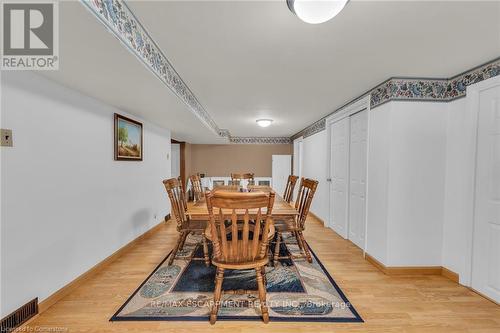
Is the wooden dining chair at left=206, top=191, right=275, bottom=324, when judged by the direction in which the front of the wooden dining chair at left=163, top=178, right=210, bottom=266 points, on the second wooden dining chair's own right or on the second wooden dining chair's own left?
on the second wooden dining chair's own right

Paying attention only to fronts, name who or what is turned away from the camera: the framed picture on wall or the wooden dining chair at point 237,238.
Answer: the wooden dining chair

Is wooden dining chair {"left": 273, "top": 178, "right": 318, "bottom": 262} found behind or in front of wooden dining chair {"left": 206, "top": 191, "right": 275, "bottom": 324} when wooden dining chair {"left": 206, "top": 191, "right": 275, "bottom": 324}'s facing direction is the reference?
in front

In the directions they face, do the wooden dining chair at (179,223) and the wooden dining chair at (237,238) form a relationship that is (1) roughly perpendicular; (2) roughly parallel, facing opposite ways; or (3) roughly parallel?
roughly perpendicular

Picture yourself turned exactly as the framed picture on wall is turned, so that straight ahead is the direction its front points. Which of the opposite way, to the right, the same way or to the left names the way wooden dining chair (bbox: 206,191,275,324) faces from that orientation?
to the left

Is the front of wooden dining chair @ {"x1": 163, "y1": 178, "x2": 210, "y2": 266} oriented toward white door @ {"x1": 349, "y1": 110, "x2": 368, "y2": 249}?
yes

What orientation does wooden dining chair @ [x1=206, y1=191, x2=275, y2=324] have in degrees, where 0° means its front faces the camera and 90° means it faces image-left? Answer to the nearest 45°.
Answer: approximately 180°

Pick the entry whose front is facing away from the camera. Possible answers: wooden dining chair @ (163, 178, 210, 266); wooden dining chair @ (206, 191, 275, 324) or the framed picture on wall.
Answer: wooden dining chair @ (206, 191, 275, 324)

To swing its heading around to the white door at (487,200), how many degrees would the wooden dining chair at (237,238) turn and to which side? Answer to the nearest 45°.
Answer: approximately 90° to its right

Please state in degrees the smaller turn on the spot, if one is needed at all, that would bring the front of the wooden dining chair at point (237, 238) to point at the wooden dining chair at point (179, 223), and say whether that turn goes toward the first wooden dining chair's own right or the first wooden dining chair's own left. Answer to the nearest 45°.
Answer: approximately 45° to the first wooden dining chair's own left

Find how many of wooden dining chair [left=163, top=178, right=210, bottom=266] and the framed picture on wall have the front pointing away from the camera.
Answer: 0

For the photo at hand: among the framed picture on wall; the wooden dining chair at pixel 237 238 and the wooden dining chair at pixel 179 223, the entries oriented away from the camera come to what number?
1

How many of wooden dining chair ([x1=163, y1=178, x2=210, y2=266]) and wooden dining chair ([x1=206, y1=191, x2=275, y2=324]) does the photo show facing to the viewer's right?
1

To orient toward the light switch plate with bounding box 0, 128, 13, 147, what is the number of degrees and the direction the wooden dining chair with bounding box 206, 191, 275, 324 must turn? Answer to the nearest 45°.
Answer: approximately 90° to its left

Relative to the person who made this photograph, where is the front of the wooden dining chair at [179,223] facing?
facing to the right of the viewer
